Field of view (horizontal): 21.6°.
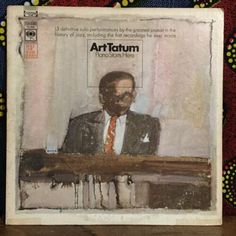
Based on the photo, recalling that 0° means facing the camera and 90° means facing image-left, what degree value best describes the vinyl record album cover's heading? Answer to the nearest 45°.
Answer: approximately 0°
